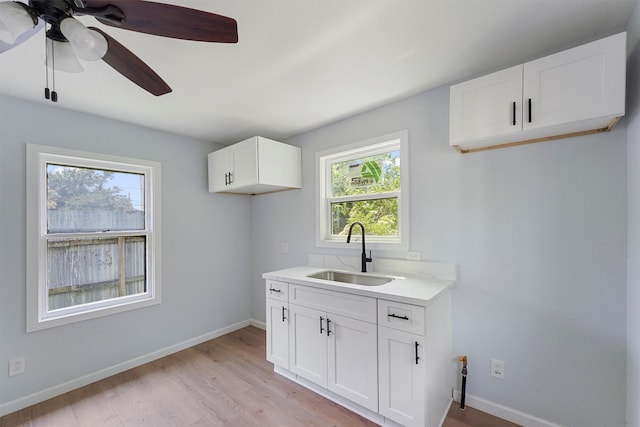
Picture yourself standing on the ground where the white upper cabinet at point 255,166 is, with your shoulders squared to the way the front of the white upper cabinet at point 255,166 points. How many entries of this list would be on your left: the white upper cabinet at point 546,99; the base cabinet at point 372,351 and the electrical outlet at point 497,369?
3

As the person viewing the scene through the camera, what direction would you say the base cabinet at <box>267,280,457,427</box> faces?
facing the viewer and to the left of the viewer

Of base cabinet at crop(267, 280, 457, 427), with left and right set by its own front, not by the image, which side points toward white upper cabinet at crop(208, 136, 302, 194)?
right

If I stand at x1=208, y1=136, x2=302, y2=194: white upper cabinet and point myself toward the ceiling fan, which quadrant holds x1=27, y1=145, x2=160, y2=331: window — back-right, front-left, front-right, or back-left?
front-right

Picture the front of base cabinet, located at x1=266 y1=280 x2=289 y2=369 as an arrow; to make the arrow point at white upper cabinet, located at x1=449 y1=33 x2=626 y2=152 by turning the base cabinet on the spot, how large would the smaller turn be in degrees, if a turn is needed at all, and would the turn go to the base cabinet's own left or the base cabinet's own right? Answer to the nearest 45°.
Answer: approximately 90° to the base cabinet's own left

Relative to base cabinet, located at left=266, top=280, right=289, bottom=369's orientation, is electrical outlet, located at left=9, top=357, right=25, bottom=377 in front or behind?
in front

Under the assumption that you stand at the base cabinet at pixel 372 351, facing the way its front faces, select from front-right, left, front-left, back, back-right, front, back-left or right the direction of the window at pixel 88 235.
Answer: front-right

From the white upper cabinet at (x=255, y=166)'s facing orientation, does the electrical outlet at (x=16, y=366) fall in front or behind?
in front

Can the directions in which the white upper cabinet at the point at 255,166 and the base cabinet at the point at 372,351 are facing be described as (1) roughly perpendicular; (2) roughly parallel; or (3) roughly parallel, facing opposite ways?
roughly parallel

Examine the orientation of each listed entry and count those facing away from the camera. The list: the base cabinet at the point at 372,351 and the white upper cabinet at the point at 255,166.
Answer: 0

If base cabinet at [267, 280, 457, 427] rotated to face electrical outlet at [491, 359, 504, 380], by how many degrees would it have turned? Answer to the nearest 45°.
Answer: approximately 135° to its left

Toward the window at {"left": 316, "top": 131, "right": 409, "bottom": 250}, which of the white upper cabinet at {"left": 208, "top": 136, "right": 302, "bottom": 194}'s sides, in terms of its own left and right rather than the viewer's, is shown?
left

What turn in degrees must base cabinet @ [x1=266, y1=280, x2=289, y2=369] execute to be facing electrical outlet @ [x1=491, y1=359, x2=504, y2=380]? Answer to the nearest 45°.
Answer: approximately 90° to its left

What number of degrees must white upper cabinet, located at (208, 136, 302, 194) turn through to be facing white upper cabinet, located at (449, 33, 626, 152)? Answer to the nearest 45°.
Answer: approximately 90° to its left

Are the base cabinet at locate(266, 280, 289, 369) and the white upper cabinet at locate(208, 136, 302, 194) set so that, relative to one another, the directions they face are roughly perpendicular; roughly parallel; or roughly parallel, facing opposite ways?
roughly parallel

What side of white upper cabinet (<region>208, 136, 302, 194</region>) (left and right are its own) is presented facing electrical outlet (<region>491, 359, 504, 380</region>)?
left

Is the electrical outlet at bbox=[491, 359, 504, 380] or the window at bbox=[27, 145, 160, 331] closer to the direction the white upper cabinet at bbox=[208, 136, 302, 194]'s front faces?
the window

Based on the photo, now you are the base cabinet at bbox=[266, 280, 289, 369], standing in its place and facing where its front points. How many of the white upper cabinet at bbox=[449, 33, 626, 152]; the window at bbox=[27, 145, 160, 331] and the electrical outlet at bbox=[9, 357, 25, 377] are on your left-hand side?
1
